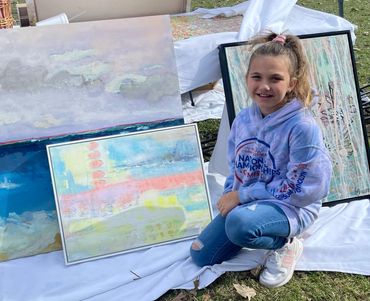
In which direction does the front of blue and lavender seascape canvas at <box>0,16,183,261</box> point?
toward the camera

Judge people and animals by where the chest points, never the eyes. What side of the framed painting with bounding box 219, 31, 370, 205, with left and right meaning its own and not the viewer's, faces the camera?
front

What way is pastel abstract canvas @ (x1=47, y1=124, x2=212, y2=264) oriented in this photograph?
toward the camera

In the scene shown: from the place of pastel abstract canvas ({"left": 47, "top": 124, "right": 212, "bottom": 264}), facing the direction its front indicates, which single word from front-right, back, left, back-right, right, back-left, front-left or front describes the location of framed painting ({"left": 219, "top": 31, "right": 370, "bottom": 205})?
left

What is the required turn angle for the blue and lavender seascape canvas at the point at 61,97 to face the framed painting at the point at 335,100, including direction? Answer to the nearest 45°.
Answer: approximately 90° to its left

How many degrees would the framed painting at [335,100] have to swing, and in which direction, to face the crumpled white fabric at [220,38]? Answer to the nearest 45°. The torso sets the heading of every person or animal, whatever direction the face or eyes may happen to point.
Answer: approximately 90° to its right

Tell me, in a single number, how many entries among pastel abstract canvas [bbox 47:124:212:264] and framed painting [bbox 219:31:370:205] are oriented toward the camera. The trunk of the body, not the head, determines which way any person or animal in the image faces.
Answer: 2
